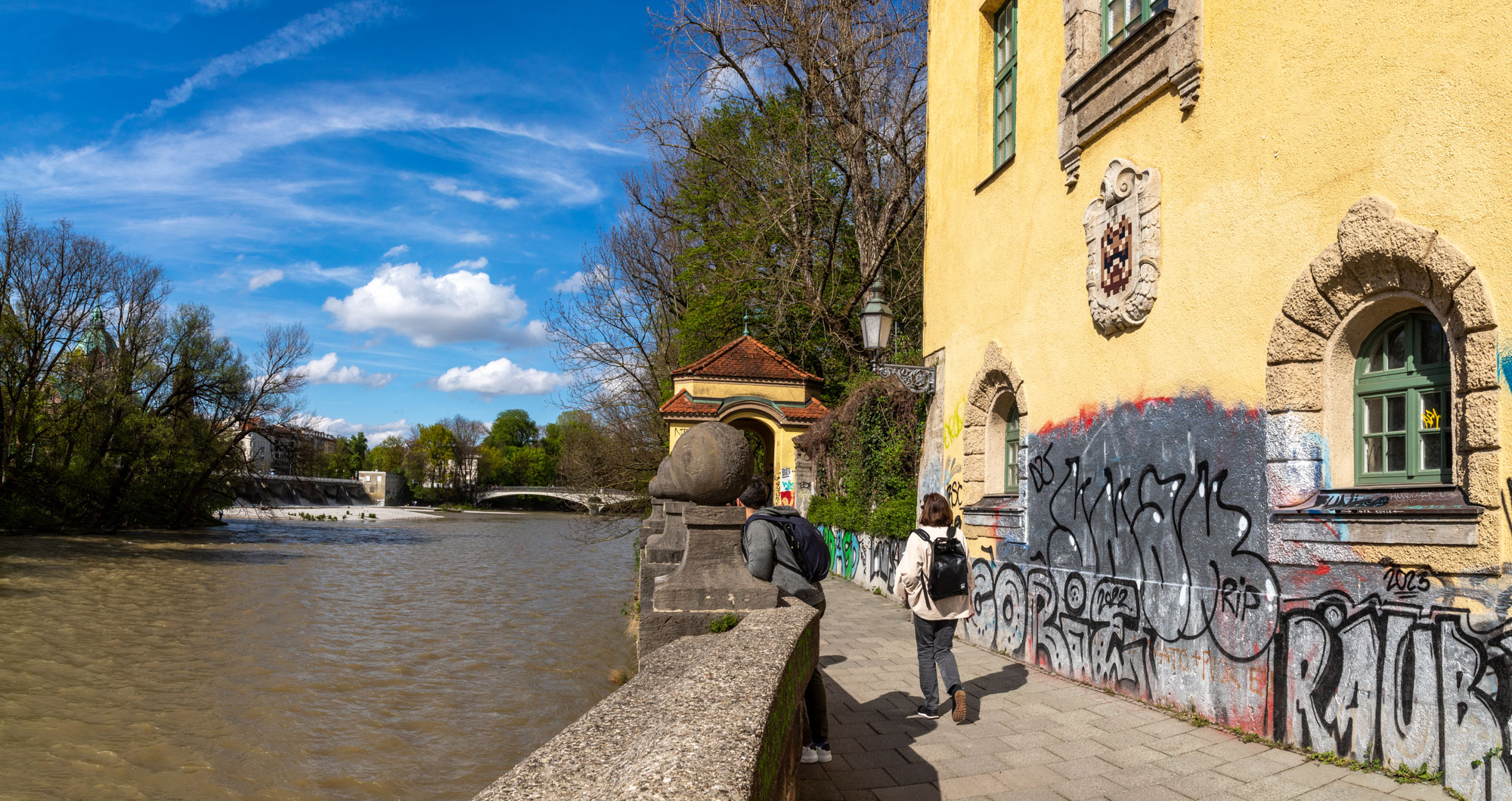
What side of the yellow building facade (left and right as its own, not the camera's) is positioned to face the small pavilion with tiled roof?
right

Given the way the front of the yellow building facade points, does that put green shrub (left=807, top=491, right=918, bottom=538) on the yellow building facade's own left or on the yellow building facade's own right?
on the yellow building facade's own right

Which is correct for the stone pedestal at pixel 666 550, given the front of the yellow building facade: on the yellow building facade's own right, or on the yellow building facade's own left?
on the yellow building facade's own right

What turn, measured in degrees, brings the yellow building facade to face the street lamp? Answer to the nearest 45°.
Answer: approximately 90° to its right

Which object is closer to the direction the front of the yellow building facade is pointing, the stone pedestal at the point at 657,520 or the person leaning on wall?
the person leaning on wall

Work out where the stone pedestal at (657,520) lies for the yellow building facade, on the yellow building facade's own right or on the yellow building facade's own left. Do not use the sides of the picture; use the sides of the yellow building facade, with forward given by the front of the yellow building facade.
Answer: on the yellow building facade's own right

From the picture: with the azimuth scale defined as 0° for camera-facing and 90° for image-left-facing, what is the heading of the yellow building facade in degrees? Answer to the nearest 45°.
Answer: approximately 45°

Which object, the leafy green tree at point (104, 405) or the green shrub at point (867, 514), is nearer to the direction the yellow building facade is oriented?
the leafy green tree

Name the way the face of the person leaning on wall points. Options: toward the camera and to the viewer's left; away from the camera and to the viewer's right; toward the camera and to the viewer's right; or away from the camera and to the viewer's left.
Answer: away from the camera and to the viewer's left
